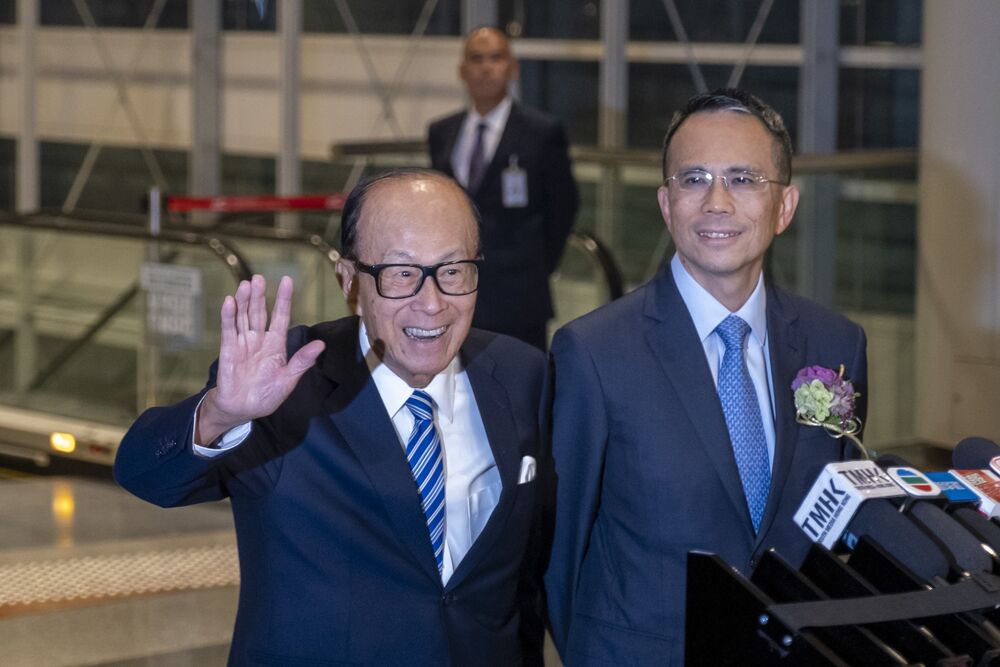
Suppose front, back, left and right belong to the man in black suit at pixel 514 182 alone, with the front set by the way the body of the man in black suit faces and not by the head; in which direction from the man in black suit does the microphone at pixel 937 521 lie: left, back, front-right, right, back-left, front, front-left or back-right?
front-left

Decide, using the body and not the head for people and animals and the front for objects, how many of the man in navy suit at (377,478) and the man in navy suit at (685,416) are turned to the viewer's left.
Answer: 0

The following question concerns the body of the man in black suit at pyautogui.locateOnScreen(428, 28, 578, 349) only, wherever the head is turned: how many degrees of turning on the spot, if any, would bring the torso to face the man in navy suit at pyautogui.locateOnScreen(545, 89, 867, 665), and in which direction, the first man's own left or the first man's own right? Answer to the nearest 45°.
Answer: approximately 45° to the first man's own left

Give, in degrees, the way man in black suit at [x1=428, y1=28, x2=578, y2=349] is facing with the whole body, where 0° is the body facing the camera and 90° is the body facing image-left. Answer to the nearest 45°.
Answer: approximately 45°

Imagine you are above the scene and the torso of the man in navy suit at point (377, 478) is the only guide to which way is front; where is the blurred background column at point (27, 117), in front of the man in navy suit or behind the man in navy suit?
behind

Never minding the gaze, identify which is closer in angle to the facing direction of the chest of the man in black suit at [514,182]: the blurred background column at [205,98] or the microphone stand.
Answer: the microphone stand

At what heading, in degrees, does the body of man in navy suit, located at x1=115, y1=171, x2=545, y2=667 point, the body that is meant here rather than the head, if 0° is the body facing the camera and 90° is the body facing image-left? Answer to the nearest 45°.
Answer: approximately 315°

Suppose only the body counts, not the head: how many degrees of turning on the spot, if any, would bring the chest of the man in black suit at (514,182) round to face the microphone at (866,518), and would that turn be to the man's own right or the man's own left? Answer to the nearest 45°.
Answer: approximately 45° to the man's own left

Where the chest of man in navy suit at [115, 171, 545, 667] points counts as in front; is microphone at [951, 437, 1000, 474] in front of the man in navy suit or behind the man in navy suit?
in front
